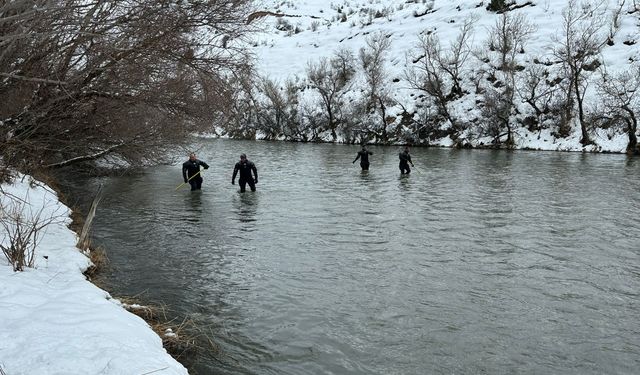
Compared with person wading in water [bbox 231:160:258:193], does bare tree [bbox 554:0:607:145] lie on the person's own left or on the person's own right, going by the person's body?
on the person's own left

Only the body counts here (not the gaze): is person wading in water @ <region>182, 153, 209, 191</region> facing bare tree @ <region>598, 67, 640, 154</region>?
no

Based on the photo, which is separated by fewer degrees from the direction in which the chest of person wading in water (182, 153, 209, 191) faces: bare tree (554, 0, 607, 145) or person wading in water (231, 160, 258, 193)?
the person wading in water

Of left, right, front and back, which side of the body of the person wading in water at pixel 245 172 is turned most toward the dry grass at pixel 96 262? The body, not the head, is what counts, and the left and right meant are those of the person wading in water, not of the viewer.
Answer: front

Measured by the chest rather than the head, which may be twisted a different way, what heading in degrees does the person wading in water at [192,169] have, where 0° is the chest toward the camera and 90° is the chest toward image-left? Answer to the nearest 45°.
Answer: approximately 0°

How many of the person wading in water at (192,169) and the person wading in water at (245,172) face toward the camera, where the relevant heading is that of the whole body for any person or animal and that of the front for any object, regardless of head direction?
2

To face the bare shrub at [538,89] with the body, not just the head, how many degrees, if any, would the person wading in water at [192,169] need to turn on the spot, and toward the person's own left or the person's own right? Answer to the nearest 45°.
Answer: approximately 135° to the person's own left

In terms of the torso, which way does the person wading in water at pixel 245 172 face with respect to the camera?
toward the camera

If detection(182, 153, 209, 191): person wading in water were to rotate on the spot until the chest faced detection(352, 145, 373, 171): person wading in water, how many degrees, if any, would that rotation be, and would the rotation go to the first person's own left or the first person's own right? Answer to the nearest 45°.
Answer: approximately 135° to the first person's own left

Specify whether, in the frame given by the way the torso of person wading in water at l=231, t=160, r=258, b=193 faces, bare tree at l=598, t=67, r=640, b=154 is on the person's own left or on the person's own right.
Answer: on the person's own left

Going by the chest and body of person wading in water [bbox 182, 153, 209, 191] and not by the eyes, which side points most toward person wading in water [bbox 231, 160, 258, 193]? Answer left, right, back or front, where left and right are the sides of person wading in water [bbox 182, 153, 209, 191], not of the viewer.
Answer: left

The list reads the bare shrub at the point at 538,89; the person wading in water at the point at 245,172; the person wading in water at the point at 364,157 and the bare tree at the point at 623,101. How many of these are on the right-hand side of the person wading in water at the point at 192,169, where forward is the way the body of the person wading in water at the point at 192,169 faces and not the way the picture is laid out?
0

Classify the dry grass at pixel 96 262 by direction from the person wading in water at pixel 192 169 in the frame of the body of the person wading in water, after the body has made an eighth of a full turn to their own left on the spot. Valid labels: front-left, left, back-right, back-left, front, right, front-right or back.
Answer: front-right

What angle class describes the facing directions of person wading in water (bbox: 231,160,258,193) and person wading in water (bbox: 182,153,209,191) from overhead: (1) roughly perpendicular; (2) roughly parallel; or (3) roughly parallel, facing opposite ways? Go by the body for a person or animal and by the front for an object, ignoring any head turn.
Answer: roughly parallel

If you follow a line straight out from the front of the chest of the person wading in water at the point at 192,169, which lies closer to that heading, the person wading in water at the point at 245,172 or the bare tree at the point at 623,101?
the person wading in water

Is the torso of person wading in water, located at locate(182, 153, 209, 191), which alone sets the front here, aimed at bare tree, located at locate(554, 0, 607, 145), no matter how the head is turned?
no

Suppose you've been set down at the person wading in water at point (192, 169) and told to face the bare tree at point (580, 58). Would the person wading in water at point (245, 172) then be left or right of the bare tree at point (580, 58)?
right

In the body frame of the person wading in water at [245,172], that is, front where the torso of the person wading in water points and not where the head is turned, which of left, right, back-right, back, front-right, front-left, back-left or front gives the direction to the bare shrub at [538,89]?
back-left
